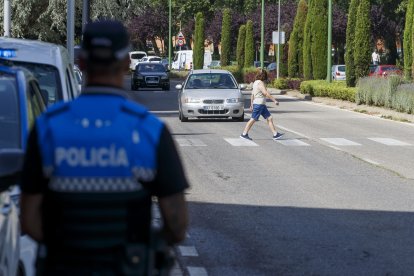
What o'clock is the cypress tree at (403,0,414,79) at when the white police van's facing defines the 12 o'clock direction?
The cypress tree is roughly at 7 o'clock from the white police van.

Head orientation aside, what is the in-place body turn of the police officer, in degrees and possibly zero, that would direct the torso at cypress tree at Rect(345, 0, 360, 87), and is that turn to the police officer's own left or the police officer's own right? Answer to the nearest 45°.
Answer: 0° — they already face it

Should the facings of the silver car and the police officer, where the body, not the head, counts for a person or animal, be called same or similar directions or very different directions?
very different directions

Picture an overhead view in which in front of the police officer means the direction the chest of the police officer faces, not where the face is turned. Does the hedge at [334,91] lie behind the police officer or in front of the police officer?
in front

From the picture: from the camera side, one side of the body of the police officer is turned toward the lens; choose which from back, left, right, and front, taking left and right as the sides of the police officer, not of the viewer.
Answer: back

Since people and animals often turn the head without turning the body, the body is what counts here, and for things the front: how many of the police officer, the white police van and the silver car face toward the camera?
2

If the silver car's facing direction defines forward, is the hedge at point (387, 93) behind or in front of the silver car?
behind

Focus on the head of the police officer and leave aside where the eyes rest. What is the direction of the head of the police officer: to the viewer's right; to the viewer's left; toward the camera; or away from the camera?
away from the camera

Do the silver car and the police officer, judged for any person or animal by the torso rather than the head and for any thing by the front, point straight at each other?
yes

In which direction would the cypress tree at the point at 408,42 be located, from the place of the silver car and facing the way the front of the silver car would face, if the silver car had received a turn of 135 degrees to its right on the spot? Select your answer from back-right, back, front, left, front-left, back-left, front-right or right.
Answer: right

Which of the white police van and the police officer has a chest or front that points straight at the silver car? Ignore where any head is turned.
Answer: the police officer

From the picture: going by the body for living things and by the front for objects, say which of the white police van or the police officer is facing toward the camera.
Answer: the white police van

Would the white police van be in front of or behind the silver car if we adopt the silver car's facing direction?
in front

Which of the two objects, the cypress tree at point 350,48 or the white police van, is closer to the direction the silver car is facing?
the white police van

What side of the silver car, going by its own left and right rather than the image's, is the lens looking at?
front
